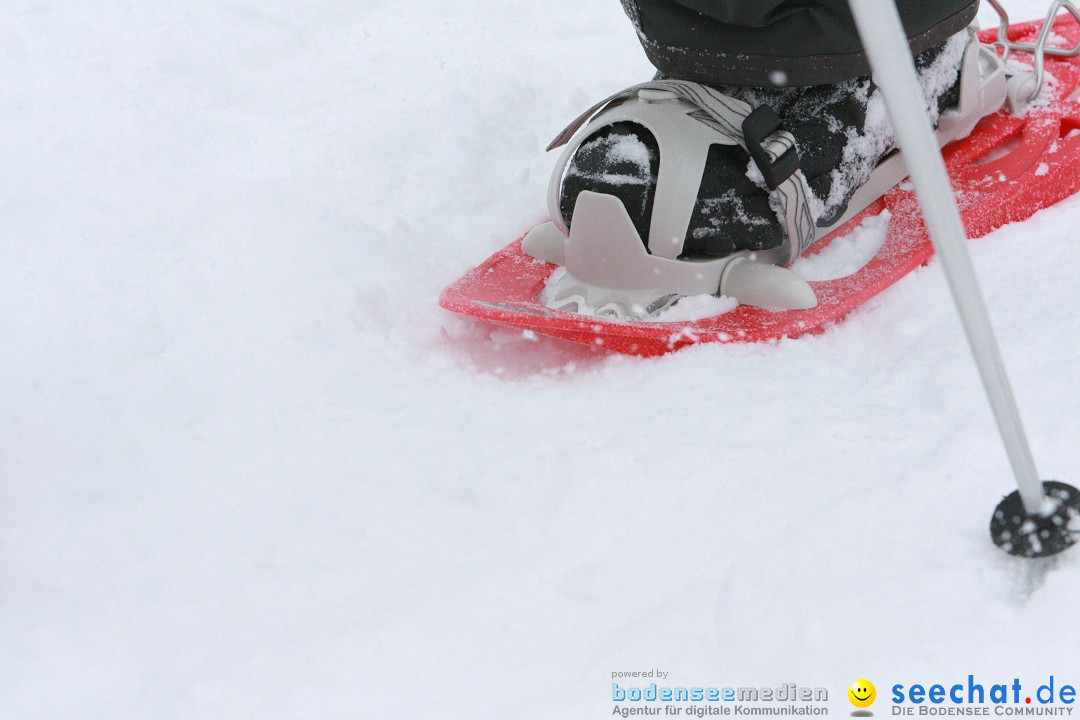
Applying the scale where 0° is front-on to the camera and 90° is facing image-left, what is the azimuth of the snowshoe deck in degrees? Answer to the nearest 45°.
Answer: approximately 45°
